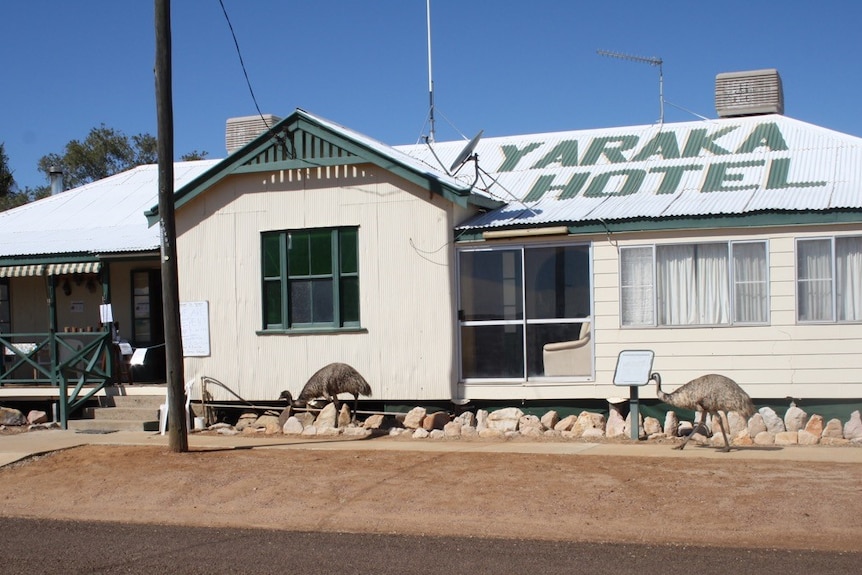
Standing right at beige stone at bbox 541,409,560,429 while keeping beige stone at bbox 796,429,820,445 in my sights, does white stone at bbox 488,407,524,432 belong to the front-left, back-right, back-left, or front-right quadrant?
back-right

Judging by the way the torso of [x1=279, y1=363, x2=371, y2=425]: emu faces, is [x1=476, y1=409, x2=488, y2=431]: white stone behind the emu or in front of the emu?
behind

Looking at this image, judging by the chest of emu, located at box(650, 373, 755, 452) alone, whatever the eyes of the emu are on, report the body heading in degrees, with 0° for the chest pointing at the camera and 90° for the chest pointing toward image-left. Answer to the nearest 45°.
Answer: approximately 90°

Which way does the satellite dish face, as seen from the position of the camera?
facing to the left of the viewer

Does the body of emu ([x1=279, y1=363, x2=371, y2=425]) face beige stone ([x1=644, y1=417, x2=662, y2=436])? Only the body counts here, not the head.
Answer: no

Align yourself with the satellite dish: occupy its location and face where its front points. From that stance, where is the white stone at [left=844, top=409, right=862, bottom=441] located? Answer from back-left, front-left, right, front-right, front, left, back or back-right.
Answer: back-left

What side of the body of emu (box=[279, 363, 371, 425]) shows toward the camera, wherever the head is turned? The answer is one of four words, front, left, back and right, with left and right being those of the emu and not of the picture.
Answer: left

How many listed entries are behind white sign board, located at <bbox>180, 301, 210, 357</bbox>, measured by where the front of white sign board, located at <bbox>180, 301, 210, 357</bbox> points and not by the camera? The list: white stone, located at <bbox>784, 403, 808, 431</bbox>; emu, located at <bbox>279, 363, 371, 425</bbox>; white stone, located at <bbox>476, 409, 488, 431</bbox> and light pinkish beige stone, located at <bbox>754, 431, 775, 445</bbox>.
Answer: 0

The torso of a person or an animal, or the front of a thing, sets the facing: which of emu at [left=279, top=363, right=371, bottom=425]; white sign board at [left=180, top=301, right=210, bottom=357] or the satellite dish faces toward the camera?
the white sign board

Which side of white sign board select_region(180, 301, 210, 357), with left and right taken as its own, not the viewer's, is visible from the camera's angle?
front

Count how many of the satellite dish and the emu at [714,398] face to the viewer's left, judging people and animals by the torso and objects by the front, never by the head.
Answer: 2

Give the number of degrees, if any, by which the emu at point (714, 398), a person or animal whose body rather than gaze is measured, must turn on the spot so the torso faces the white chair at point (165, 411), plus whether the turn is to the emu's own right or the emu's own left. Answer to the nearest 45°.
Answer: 0° — it already faces it

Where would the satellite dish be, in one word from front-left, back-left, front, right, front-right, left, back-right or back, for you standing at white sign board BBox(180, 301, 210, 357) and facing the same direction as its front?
left

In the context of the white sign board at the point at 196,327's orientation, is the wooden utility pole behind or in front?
in front

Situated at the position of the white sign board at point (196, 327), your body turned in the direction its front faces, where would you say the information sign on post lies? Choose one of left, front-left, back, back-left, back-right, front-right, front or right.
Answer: front-left

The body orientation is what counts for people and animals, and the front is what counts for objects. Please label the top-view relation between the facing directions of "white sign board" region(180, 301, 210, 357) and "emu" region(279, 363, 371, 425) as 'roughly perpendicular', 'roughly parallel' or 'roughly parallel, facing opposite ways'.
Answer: roughly perpendicular
